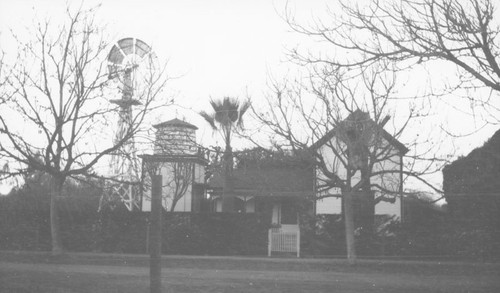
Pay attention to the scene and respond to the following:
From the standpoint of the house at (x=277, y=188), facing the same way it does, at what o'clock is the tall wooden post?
The tall wooden post is roughly at 12 o'clock from the house.

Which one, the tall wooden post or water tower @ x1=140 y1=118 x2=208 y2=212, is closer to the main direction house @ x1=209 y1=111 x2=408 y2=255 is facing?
the tall wooden post

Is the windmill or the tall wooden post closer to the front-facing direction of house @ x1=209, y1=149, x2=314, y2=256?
the tall wooden post

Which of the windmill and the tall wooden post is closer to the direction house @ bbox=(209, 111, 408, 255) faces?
the tall wooden post

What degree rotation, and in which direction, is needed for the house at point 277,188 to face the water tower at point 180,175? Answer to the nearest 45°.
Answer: approximately 135° to its right

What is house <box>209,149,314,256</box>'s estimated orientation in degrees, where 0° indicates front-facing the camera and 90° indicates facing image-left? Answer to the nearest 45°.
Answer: approximately 0°

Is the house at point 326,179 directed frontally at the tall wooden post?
yes

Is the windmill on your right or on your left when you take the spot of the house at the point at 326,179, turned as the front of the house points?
on your right
